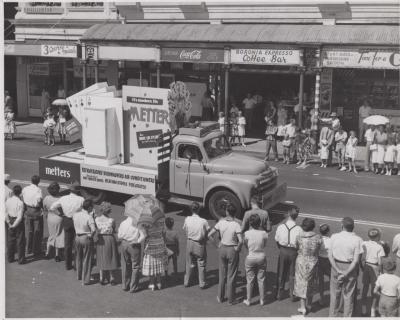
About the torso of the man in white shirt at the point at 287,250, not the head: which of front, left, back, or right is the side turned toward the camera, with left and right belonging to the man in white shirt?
back

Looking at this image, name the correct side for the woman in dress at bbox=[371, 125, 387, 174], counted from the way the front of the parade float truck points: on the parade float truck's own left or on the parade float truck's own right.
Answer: on the parade float truck's own left

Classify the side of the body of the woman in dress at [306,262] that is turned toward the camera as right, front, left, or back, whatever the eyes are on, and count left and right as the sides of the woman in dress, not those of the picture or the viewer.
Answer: back

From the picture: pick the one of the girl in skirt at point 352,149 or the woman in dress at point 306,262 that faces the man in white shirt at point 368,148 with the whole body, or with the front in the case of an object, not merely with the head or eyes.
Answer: the woman in dress

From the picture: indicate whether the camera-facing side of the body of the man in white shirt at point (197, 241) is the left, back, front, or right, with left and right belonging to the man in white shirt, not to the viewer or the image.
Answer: back

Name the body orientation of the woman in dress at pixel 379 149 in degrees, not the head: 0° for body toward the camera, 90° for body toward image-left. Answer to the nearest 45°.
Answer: approximately 0°

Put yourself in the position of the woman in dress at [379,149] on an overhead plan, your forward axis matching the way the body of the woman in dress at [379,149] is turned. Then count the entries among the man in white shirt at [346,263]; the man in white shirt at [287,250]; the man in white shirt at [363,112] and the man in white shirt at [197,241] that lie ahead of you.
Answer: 3
